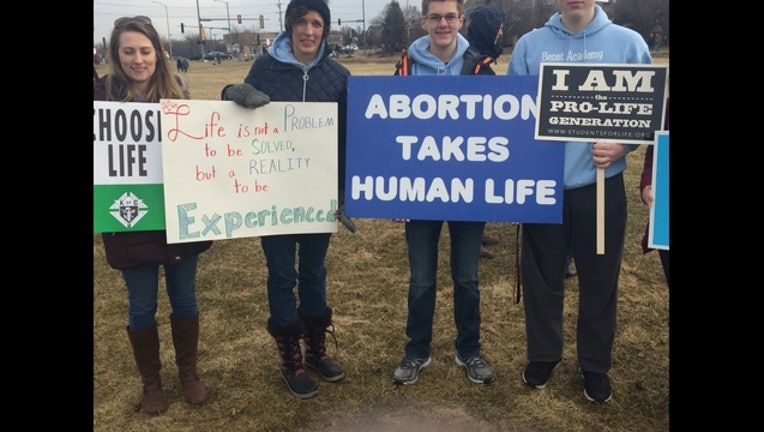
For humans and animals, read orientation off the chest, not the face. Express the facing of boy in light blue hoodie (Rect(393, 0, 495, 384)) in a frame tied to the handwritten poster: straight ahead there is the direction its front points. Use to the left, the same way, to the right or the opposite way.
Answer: the same way

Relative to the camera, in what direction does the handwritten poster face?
facing the viewer

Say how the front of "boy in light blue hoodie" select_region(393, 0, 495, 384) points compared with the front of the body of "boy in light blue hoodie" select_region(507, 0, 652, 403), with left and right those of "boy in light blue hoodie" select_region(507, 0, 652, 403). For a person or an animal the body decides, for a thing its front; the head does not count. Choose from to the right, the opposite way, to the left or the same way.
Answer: the same way

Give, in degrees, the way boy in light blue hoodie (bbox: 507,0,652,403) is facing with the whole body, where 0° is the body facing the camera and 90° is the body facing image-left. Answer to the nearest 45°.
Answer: approximately 0°

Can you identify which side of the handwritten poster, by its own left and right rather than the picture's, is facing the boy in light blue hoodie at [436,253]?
left

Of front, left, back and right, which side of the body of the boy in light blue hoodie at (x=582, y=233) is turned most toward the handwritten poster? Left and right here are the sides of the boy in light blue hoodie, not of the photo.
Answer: right

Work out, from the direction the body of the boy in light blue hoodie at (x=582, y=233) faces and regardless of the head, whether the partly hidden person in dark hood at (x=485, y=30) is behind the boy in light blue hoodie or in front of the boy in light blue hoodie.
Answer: behind

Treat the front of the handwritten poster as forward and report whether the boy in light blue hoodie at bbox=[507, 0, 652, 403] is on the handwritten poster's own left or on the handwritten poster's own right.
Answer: on the handwritten poster's own left

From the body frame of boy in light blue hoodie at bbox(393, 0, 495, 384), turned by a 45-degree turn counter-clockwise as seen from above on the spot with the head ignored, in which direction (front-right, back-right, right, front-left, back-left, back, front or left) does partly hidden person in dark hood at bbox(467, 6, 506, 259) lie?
back-left

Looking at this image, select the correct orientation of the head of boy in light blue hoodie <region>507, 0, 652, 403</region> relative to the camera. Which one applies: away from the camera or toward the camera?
toward the camera

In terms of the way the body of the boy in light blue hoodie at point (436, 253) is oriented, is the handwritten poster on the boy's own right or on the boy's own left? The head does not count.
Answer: on the boy's own right

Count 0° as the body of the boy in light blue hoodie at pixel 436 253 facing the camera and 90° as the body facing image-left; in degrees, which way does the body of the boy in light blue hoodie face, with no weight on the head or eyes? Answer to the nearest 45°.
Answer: approximately 0°

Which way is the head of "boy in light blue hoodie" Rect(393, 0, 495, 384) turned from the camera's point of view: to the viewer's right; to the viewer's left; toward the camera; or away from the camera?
toward the camera

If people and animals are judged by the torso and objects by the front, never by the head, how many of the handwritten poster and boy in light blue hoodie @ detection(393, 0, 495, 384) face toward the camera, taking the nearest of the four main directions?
2

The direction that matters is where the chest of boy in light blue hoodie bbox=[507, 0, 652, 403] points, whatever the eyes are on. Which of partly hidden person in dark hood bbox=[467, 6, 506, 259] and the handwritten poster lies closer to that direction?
the handwritten poster
